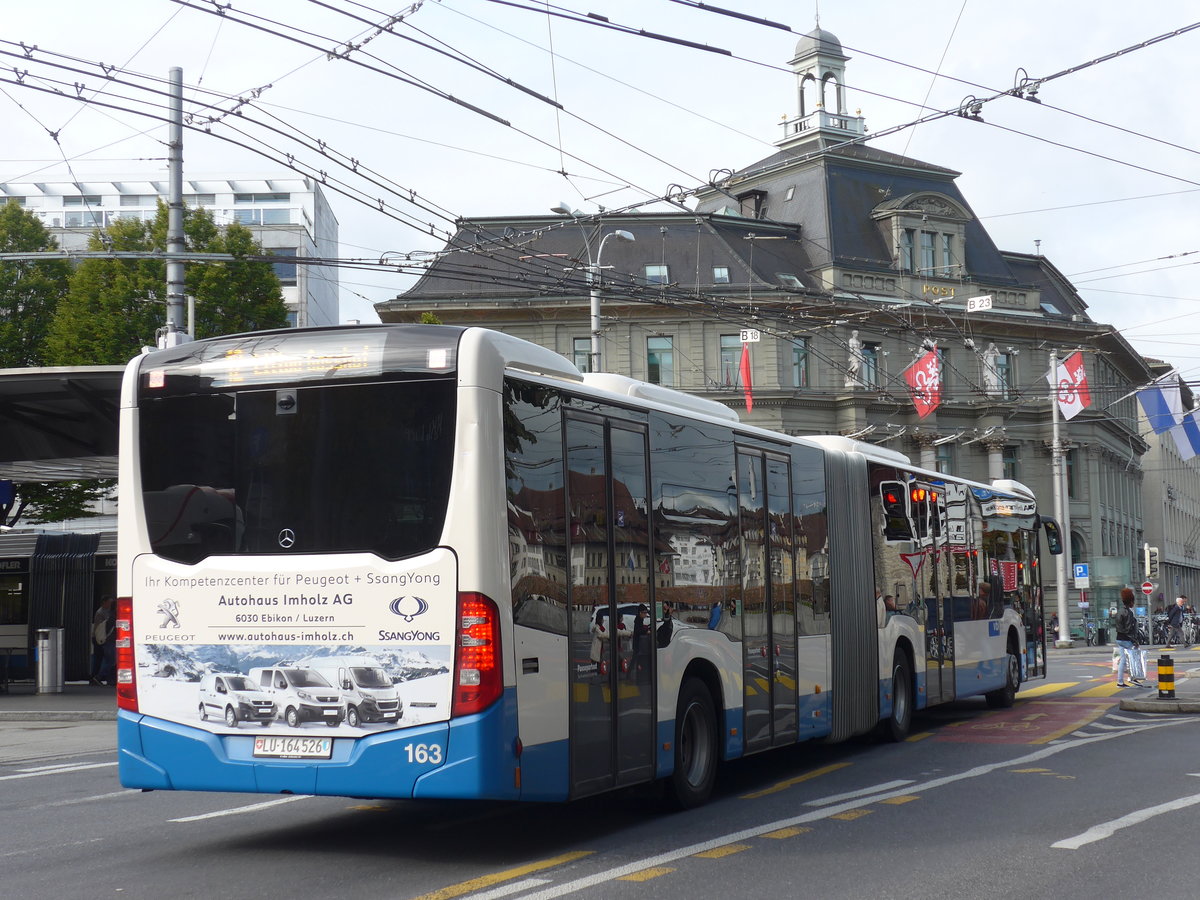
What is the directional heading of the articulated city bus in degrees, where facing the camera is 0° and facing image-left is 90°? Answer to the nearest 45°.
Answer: approximately 225°

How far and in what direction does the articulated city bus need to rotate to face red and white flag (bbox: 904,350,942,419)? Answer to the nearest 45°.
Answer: approximately 45° to its left

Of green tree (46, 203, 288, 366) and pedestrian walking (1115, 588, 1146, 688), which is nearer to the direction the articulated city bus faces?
the pedestrian walking

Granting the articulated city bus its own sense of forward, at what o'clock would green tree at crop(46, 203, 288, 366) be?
The green tree is roughly at 10 o'clock from the articulated city bus.

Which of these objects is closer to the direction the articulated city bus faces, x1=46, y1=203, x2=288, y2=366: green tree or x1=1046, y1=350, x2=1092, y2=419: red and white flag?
the red and white flag
